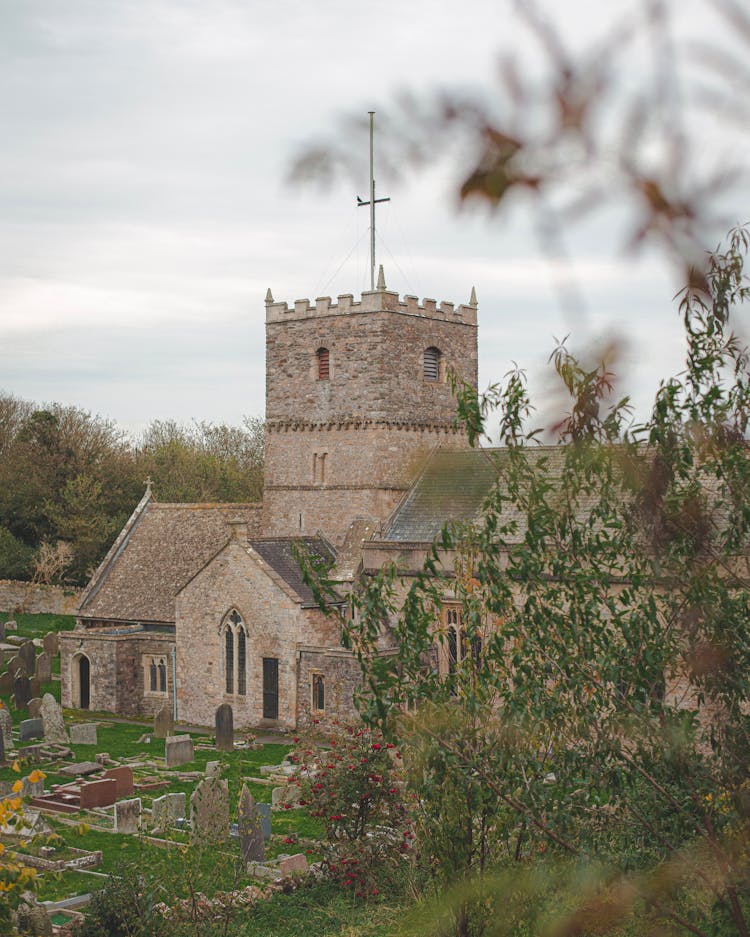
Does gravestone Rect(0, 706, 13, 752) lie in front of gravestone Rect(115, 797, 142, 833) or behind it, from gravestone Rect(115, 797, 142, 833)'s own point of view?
behind

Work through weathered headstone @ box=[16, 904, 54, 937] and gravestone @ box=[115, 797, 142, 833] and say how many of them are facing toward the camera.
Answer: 2

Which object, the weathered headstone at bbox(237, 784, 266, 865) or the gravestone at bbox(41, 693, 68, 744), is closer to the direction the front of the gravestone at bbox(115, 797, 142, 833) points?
the weathered headstone

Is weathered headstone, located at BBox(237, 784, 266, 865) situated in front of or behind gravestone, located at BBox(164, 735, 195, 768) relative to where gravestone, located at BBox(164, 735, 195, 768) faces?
in front

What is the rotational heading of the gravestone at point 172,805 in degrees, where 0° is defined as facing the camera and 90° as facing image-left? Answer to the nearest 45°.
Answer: approximately 315°

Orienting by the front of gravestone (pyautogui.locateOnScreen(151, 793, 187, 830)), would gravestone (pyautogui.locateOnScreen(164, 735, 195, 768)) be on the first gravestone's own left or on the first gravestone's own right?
on the first gravestone's own left

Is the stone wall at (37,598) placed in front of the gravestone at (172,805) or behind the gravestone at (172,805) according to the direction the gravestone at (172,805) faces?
behind

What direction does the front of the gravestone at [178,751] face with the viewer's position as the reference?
facing the viewer and to the right of the viewer

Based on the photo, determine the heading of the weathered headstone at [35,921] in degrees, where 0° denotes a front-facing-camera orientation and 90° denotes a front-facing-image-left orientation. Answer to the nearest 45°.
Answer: approximately 0°
